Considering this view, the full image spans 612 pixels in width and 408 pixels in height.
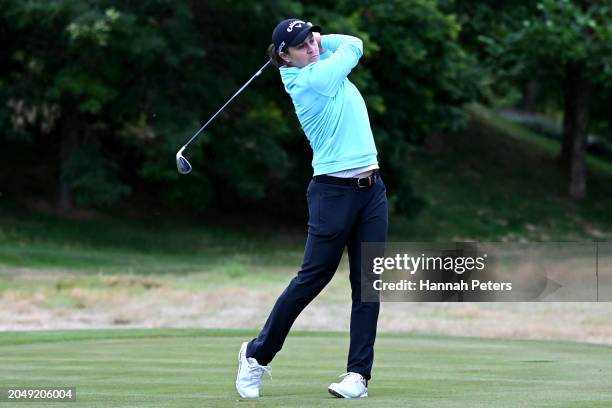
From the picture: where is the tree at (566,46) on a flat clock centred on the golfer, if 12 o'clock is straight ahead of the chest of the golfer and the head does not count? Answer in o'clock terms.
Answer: The tree is roughly at 8 o'clock from the golfer.

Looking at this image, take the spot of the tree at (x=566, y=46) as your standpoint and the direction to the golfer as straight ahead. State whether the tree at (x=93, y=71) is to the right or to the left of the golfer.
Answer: right

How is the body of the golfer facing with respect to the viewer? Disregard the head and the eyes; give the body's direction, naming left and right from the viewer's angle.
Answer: facing the viewer and to the right of the viewer

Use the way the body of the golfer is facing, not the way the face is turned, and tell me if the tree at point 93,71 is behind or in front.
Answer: behind
